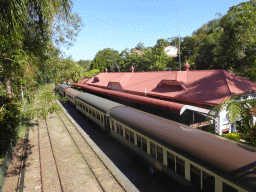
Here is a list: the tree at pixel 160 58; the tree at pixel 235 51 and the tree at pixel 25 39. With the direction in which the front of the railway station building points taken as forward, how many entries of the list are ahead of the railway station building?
1

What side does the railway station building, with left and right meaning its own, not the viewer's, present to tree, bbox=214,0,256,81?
back

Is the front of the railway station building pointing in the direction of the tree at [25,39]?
yes

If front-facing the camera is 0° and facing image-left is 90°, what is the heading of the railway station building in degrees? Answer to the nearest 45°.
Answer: approximately 45°

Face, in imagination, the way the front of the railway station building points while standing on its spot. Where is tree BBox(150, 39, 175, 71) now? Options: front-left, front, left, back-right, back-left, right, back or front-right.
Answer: back-right

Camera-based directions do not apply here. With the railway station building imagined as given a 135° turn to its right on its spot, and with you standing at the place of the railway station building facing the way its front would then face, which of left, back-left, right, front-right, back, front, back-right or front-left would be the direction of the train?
back

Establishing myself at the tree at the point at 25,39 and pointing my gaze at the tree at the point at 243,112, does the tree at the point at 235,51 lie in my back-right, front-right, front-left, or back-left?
front-left

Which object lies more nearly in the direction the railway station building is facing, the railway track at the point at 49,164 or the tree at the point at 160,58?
the railway track

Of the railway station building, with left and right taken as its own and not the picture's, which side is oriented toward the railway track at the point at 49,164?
front
